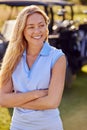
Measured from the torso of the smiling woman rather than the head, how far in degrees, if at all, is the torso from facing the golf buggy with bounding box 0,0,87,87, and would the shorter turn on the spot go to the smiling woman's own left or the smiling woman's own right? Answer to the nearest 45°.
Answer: approximately 180°

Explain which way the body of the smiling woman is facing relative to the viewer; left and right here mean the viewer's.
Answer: facing the viewer
